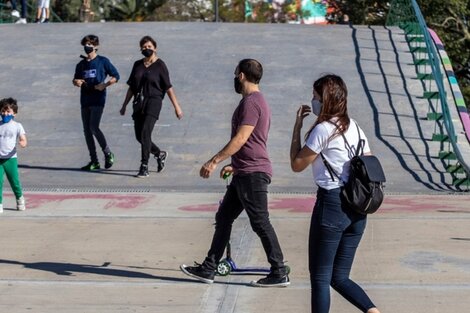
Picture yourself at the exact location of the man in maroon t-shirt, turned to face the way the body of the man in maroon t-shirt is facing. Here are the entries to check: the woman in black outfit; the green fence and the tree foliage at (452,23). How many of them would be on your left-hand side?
0

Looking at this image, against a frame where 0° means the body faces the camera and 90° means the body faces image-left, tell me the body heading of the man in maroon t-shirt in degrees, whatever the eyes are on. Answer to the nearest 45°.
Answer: approximately 90°

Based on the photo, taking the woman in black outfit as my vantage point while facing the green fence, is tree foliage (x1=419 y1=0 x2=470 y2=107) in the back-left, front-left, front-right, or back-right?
front-left

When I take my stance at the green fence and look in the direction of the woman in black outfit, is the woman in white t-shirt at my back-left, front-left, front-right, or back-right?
front-left

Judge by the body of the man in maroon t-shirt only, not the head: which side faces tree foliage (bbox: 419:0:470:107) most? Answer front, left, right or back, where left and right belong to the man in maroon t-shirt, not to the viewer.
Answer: right

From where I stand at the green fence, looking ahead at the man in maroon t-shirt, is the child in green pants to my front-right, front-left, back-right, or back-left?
front-right

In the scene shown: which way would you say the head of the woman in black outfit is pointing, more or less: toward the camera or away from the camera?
toward the camera

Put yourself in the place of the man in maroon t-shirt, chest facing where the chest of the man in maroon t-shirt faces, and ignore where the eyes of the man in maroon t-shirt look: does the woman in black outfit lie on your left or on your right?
on your right

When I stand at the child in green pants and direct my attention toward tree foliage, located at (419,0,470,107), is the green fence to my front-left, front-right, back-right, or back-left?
front-right

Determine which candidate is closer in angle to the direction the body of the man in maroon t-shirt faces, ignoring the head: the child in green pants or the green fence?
the child in green pants

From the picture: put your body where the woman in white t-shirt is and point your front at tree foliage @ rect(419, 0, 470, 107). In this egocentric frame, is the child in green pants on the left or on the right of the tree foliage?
left

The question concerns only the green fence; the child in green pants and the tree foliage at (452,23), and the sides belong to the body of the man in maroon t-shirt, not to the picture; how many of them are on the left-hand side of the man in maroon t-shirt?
0

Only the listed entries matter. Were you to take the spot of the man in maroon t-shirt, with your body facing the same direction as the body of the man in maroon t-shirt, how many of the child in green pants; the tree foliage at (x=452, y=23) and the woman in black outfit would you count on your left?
0

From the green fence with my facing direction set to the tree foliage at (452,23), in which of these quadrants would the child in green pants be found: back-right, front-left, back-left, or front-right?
back-left

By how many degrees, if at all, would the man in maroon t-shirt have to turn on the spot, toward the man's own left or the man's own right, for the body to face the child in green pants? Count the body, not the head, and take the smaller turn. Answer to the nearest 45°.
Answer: approximately 45° to the man's own right

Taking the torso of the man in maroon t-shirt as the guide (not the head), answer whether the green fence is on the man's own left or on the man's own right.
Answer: on the man's own right
